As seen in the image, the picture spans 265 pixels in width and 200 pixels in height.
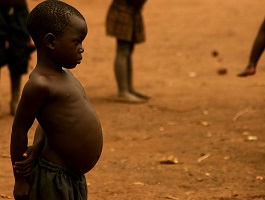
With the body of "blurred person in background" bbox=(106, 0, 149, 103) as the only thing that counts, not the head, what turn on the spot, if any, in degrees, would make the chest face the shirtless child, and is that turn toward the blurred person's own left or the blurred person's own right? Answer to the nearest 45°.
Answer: approximately 90° to the blurred person's own right

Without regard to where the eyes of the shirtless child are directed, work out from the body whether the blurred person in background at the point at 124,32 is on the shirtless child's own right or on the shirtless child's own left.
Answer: on the shirtless child's own left

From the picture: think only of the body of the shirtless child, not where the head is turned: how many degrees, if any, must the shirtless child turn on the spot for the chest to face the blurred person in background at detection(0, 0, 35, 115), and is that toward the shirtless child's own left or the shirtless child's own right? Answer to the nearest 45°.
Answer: approximately 90° to the shirtless child's own left

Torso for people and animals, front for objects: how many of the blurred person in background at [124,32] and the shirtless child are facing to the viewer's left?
0

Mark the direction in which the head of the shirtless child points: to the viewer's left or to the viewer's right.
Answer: to the viewer's right

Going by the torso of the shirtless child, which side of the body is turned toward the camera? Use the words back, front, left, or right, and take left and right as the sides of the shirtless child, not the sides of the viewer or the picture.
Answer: right

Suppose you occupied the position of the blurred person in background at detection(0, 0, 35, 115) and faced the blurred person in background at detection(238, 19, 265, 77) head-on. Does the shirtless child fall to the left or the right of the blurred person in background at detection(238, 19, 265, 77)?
right
